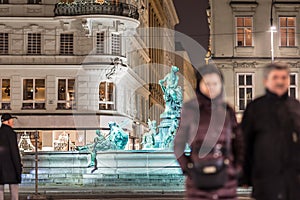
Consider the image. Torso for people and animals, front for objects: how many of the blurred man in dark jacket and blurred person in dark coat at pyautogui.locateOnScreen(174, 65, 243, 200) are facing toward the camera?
2

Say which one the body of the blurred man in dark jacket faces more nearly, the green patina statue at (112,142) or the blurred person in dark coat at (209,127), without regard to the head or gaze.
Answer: the blurred person in dark coat

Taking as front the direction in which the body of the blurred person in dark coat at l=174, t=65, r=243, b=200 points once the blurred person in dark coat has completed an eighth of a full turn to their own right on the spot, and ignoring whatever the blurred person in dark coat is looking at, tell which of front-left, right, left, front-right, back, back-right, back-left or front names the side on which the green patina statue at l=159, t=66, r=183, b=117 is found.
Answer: back-right

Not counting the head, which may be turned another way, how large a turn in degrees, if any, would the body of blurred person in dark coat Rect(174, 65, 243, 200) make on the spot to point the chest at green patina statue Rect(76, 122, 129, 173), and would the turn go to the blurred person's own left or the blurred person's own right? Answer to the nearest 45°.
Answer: approximately 180°

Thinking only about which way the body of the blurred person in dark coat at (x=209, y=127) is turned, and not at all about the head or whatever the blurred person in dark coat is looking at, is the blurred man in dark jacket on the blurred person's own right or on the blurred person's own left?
on the blurred person's own left

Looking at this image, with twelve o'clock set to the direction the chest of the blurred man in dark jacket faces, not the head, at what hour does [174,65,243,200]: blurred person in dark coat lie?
The blurred person in dark coat is roughly at 2 o'clock from the blurred man in dark jacket.

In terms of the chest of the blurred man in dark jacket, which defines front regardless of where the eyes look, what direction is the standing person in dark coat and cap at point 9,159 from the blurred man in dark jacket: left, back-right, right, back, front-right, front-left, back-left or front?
back-right

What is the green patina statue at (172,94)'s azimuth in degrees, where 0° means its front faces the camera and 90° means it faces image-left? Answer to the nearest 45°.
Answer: approximately 45°
